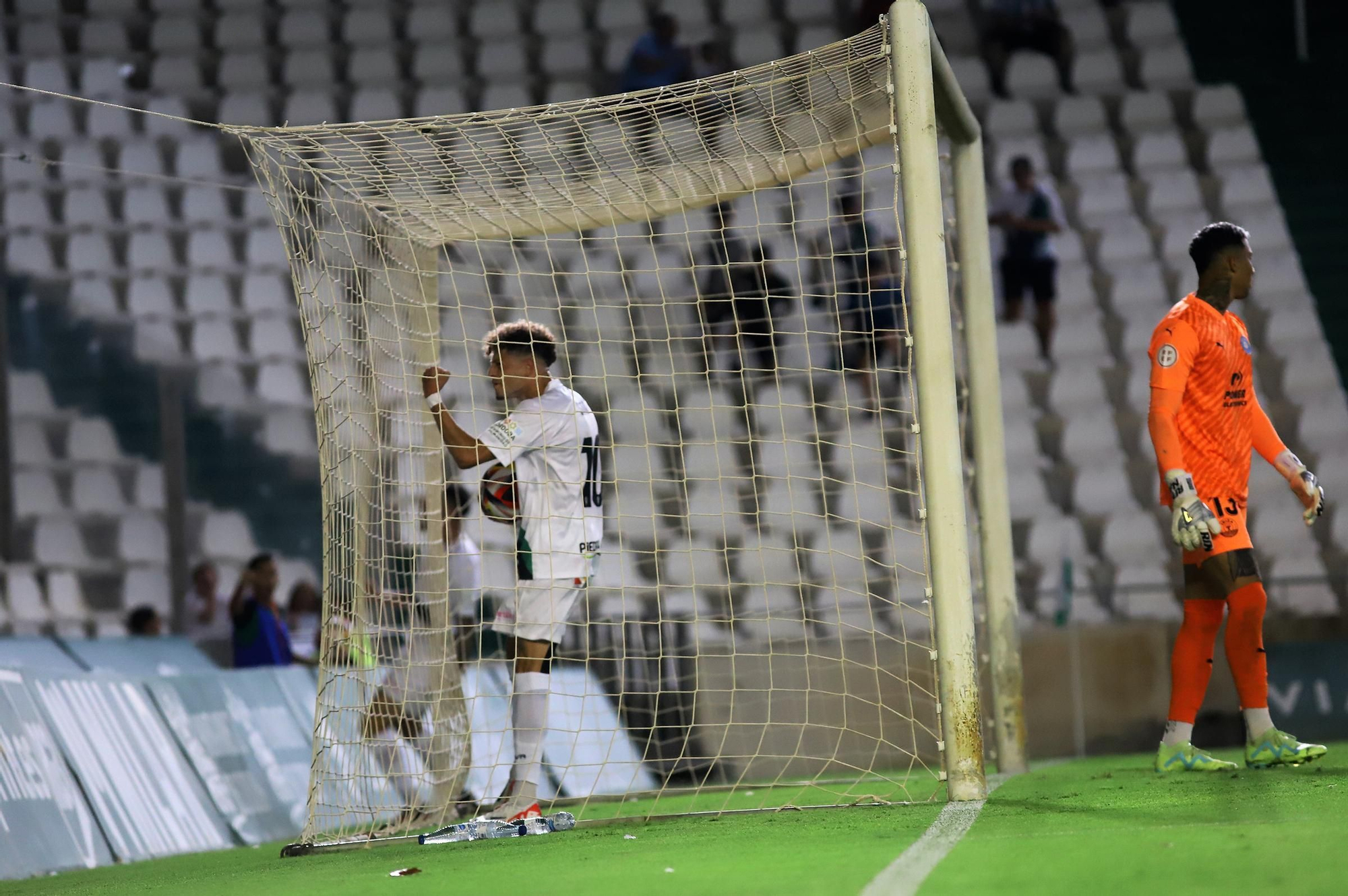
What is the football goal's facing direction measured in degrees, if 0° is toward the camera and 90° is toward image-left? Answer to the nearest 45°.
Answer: approximately 270°

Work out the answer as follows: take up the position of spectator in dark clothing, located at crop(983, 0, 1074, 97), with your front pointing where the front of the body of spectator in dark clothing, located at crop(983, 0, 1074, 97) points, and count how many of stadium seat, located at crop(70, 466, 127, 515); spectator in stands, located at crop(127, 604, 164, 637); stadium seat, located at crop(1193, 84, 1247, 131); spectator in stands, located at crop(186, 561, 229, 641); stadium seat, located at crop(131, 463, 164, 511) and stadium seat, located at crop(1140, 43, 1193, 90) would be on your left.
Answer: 2

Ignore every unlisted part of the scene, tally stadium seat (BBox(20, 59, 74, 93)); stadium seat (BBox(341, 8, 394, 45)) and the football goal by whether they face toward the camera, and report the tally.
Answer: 2

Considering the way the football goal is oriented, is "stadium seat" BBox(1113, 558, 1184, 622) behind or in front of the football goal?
in front

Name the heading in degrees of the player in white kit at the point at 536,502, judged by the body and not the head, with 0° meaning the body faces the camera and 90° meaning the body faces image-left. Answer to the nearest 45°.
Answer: approximately 90°

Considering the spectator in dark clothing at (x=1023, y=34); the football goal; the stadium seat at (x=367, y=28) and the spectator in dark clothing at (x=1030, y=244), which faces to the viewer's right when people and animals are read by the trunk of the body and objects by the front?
the football goal

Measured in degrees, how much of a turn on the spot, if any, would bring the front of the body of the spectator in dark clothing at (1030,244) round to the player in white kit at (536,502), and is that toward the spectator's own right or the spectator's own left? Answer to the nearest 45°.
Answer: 0° — they already face them

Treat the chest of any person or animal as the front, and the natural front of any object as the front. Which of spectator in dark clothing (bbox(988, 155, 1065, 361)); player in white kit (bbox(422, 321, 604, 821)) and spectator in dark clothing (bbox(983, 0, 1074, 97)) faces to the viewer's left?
the player in white kit

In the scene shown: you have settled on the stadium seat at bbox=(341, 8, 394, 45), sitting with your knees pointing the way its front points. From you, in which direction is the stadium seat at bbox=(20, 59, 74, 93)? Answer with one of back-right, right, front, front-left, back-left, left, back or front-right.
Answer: right

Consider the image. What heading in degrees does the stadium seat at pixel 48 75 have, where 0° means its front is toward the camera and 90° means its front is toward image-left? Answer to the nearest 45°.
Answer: approximately 0°

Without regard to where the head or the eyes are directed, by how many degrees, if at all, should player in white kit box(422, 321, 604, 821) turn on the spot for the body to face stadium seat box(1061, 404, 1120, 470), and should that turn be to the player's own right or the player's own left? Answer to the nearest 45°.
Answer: approximately 135° to the player's own right

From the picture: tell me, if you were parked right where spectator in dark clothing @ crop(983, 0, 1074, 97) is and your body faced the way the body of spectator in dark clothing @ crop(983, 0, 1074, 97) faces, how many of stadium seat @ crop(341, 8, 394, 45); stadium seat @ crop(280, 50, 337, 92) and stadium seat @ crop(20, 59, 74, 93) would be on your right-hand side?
3

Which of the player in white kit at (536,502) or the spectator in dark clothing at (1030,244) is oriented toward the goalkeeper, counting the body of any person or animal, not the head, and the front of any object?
the spectator in dark clothing

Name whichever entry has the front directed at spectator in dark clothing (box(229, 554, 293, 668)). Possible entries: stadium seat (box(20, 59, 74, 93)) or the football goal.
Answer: the stadium seat
